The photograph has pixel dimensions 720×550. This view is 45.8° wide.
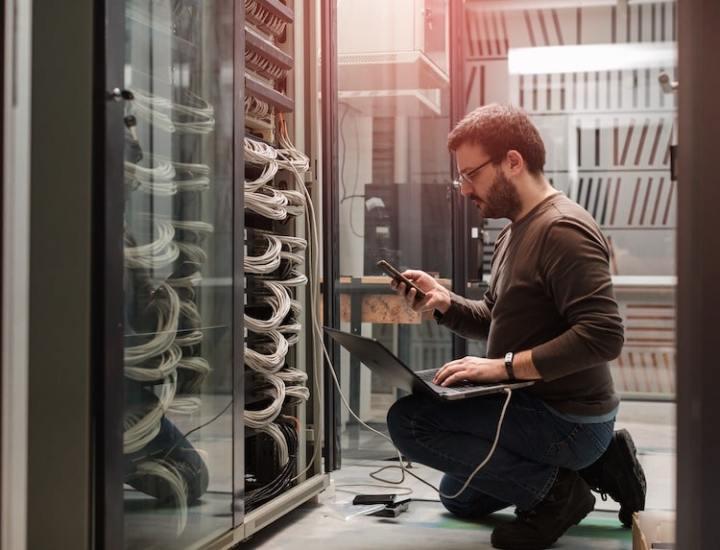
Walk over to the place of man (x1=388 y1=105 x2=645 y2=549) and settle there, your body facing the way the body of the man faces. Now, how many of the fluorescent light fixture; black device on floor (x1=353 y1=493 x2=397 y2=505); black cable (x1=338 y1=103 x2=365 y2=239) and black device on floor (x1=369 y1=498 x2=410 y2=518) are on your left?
0

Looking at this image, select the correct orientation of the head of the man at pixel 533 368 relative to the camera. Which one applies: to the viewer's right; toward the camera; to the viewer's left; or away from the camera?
to the viewer's left

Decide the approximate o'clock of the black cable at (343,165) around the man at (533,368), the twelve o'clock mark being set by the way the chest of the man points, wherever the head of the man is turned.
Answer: The black cable is roughly at 2 o'clock from the man.

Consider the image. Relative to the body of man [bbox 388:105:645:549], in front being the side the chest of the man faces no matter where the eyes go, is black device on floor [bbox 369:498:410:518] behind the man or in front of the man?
in front

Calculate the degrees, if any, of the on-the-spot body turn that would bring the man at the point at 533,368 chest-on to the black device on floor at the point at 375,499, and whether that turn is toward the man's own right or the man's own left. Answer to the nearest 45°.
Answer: approximately 45° to the man's own right

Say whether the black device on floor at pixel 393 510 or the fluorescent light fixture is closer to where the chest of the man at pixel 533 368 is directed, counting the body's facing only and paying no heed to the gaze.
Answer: the black device on floor

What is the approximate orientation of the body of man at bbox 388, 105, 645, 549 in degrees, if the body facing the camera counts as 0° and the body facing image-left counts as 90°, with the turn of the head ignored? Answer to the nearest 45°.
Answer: approximately 90°

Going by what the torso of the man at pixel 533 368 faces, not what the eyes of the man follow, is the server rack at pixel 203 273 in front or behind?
in front

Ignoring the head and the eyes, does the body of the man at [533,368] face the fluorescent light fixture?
no
